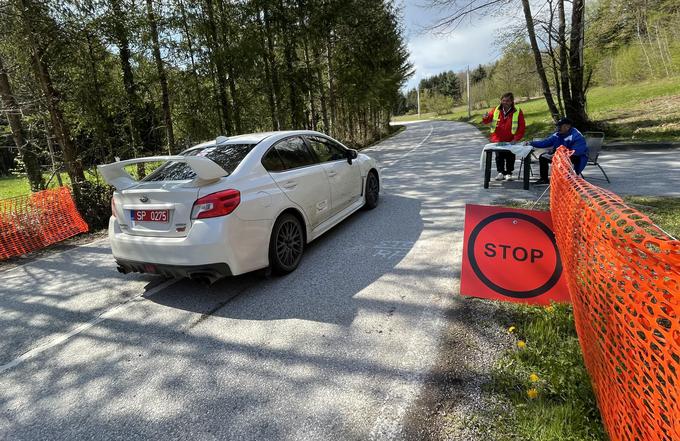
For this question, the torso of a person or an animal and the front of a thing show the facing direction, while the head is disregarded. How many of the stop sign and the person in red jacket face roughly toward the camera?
2

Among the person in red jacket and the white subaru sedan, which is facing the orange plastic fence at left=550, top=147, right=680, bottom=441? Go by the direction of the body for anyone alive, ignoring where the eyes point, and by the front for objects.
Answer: the person in red jacket

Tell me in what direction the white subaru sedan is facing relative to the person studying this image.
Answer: facing away from the viewer and to the right of the viewer

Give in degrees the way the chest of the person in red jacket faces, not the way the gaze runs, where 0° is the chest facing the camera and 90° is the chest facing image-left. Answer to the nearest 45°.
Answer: approximately 0°

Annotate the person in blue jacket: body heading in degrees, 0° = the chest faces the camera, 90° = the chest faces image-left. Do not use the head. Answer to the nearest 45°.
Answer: approximately 45°

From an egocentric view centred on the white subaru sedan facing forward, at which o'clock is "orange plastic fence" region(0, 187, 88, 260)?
The orange plastic fence is roughly at 9 o'clock from the white subaru sedan.

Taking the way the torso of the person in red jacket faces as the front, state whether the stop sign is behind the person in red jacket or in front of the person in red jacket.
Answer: in front

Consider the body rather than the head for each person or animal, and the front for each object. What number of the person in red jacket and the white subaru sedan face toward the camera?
1

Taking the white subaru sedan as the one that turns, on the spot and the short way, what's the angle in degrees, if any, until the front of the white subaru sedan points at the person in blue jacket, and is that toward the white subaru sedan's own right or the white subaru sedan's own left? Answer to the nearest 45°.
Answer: approximately 45° to the white subaru sedan's own right

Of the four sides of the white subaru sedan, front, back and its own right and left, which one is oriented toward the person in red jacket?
front

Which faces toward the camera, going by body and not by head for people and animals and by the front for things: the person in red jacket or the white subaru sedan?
the person in red jacket

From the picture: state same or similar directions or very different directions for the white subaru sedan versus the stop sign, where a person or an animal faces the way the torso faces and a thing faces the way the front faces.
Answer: very different directions

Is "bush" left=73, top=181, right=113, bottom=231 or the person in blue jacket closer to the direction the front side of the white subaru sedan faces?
the person in blue jacket

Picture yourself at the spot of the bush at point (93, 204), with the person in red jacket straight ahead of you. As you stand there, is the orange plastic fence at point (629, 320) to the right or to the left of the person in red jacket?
right

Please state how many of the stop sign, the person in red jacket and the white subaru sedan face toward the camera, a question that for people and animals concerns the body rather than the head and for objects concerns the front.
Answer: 2

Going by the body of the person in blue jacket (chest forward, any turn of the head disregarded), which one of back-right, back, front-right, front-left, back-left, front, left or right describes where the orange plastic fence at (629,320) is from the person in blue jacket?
front-left
